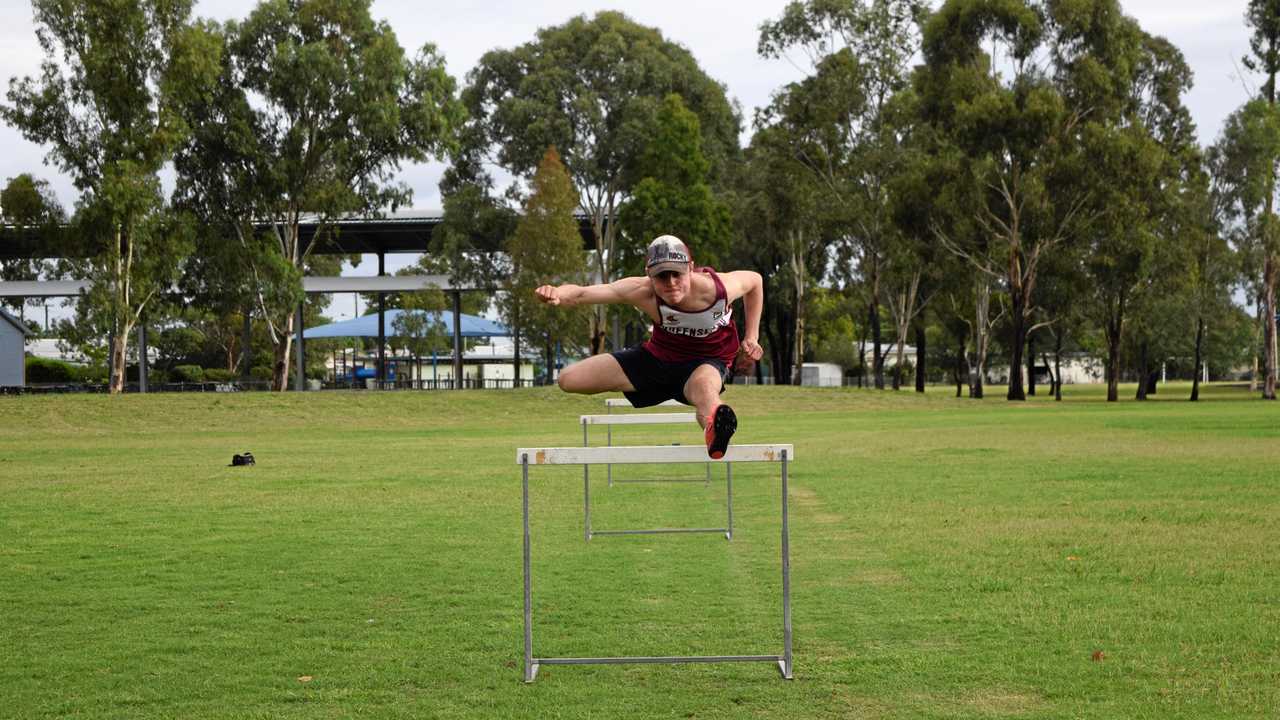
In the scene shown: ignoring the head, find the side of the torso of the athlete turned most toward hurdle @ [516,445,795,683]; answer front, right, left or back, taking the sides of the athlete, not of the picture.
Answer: front

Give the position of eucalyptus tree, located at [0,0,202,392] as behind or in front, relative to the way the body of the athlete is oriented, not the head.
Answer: behind

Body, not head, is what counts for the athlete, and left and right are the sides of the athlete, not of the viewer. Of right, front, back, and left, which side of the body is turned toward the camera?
front

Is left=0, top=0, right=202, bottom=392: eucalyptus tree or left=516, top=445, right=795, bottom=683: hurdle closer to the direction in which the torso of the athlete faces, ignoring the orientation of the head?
the hurdle
